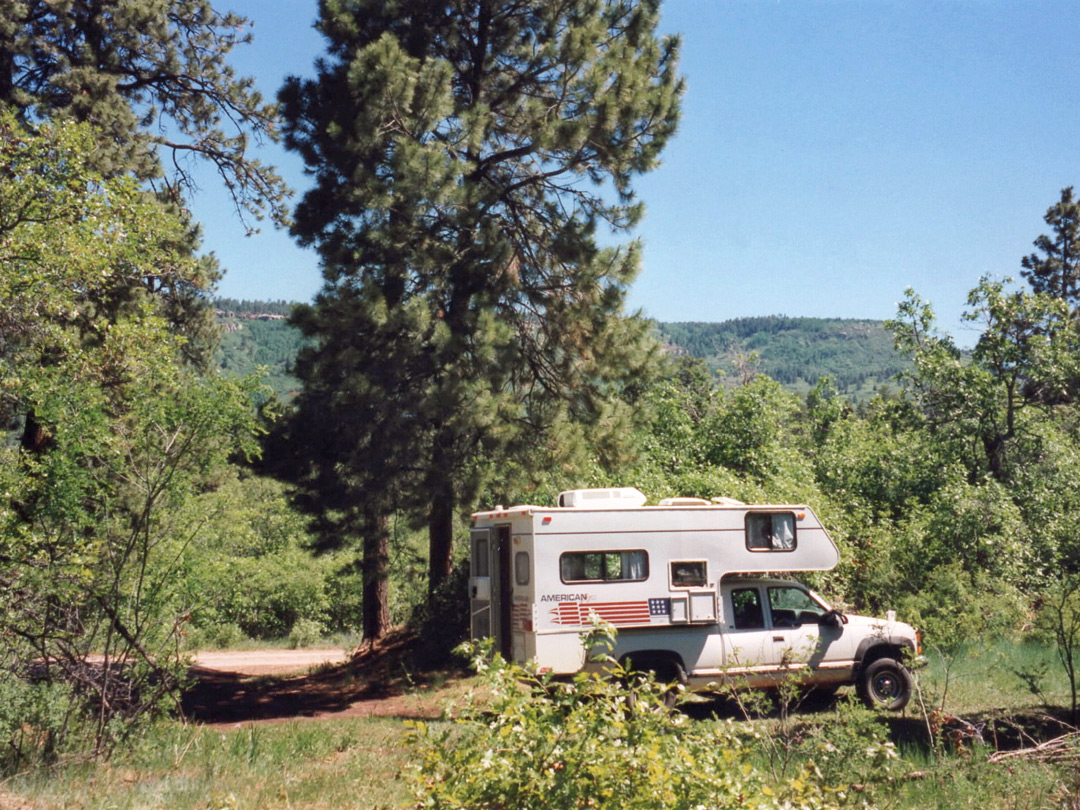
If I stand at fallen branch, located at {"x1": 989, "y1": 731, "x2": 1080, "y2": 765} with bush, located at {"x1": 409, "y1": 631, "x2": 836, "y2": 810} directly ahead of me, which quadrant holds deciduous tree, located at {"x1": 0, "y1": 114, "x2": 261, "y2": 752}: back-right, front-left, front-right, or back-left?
front-right

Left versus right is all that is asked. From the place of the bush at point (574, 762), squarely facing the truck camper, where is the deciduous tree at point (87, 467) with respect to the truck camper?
left

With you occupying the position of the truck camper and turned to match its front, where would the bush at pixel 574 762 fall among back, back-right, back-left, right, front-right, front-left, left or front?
back-right

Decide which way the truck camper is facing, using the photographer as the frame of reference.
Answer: facing away from the viewer and to the right of the viewer

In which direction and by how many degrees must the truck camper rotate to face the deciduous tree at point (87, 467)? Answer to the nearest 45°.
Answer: approximately 180°

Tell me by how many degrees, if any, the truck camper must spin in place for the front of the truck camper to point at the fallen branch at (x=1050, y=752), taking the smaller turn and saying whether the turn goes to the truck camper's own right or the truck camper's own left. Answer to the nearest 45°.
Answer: approximately 90° to the truck camper's own right
